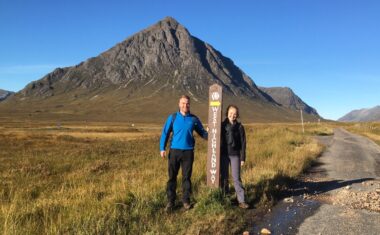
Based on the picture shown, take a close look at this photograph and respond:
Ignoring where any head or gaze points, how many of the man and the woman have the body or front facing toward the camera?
2

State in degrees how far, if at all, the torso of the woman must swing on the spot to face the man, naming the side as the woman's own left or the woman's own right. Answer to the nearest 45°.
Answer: approximately 45° to the woman's own right

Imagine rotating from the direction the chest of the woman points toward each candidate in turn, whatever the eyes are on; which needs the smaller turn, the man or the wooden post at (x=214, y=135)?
the man

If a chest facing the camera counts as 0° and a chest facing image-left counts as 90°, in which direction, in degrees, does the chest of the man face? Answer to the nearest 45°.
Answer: approximately 0°

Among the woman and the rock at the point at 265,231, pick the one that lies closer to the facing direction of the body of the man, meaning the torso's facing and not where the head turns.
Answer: the rock

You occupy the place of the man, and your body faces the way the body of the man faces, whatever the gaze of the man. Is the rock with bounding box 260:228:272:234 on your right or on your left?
on your left

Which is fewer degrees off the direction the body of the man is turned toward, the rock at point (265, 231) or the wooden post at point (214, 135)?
the rock

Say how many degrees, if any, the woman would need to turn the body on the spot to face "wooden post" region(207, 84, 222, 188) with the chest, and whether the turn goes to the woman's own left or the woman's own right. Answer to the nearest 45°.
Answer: approximately 90° to the woman's own right

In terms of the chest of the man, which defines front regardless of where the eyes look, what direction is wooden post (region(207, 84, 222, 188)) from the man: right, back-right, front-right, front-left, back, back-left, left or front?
back-left
